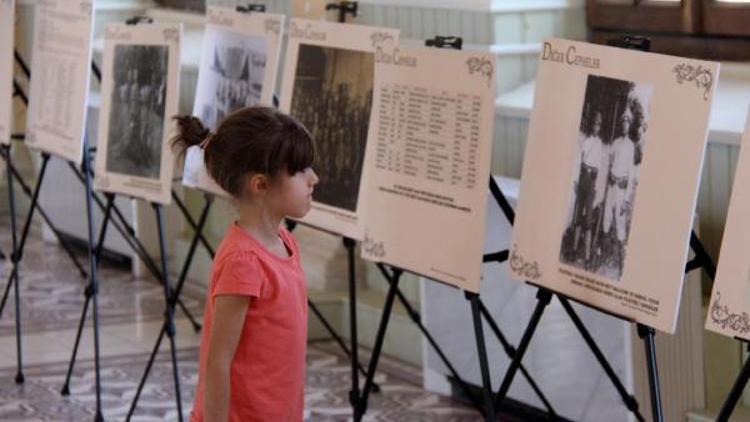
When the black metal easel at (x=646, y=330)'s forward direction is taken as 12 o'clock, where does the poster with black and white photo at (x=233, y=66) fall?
The poster with black and white photo is roughly at 3 o'clock from the black metal easel.

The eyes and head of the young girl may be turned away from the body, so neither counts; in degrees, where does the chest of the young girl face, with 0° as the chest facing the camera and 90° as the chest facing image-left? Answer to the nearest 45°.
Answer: approximately 270°

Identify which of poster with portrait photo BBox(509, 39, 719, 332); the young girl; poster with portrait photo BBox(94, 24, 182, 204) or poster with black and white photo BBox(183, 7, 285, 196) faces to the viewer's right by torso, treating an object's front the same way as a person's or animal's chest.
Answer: the young girl

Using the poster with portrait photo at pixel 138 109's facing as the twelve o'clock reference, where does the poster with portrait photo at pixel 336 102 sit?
the poster with portrait photo at pixel 336 102 is roughly at 9 o'clock from the poster with portrait photo at pixel 138 109.

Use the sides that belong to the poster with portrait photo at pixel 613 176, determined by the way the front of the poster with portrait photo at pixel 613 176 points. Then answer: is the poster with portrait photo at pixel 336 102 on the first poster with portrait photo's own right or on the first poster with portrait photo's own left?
on the first poster with portrait photo's own right

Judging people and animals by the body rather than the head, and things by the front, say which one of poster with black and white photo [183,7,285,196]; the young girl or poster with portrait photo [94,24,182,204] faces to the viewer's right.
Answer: the young girl

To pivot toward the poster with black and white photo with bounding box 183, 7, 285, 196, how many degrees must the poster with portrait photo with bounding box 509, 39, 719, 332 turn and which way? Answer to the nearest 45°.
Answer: approximately 90° to its right

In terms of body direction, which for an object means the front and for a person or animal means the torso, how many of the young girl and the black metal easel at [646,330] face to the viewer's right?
1

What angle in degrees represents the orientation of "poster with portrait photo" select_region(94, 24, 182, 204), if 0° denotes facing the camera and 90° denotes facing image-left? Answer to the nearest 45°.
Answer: approximately 45°

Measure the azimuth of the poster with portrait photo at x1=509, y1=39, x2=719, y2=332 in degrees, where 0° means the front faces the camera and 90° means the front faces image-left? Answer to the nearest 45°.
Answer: approximately 45°

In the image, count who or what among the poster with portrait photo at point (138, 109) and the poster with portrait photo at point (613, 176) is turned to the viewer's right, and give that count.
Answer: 0

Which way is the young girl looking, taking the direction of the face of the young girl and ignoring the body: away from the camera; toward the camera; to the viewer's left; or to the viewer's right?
to the viewer's right

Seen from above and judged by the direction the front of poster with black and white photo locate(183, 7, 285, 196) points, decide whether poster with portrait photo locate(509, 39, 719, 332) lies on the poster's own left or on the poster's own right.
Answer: on the poster's own left

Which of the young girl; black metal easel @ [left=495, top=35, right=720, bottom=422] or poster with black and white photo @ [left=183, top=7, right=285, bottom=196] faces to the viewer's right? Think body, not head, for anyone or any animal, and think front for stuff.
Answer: the young girl

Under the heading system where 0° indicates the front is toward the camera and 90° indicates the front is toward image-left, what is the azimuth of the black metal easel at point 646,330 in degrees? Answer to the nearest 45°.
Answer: approximately 45°
